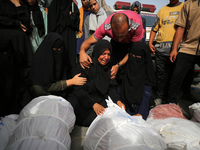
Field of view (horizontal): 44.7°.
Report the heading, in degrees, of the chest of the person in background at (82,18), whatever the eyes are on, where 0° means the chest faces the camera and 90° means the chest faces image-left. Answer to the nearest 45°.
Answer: approximately 0°

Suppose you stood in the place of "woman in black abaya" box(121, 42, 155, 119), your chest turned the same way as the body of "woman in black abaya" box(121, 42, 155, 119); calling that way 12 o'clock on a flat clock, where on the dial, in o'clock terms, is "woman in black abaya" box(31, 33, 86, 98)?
"woman in black abaya" box(31, 33, 86, 98) is roughly at 1 o'clock from "woman in black abaya" box(121, 42, 155, 119).

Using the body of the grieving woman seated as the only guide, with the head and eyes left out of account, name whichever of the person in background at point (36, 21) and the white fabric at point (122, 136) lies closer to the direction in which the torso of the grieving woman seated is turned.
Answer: the white fabric

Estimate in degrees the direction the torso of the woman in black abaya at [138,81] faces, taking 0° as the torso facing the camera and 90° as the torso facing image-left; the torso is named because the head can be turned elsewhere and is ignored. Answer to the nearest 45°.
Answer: approximately 45°
